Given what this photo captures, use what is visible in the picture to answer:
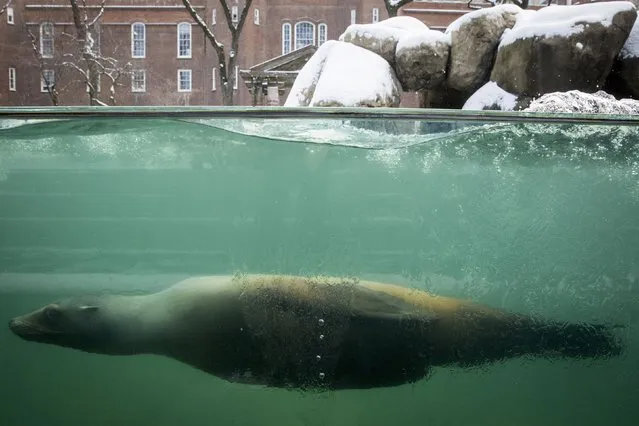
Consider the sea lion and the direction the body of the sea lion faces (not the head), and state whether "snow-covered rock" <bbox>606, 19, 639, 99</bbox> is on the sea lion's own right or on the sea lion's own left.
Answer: on the sea lion's own right

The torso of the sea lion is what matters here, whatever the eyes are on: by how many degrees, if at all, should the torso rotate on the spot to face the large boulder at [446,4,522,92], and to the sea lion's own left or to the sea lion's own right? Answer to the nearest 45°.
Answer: approximately 90° to the sea lion's own right

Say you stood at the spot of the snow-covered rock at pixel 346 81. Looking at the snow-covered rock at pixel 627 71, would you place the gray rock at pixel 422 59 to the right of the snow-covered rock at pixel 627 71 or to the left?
left

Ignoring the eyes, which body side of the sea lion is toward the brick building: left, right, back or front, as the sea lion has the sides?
right

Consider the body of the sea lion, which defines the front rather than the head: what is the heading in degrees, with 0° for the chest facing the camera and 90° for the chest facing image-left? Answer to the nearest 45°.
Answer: approximately 90°

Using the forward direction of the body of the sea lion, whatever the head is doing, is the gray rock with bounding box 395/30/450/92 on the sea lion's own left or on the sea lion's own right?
on the sea lion's own right

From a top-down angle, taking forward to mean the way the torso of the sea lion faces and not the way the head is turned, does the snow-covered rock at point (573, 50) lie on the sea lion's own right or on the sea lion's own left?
on the sea lion's own right

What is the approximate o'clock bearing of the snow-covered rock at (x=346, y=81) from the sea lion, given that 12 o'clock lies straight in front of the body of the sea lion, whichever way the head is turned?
The snow-covered rock is roughly at 3 o'clock from the sea lion.

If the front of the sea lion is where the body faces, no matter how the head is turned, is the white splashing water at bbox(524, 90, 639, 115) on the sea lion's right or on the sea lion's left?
on the sea lion's right
